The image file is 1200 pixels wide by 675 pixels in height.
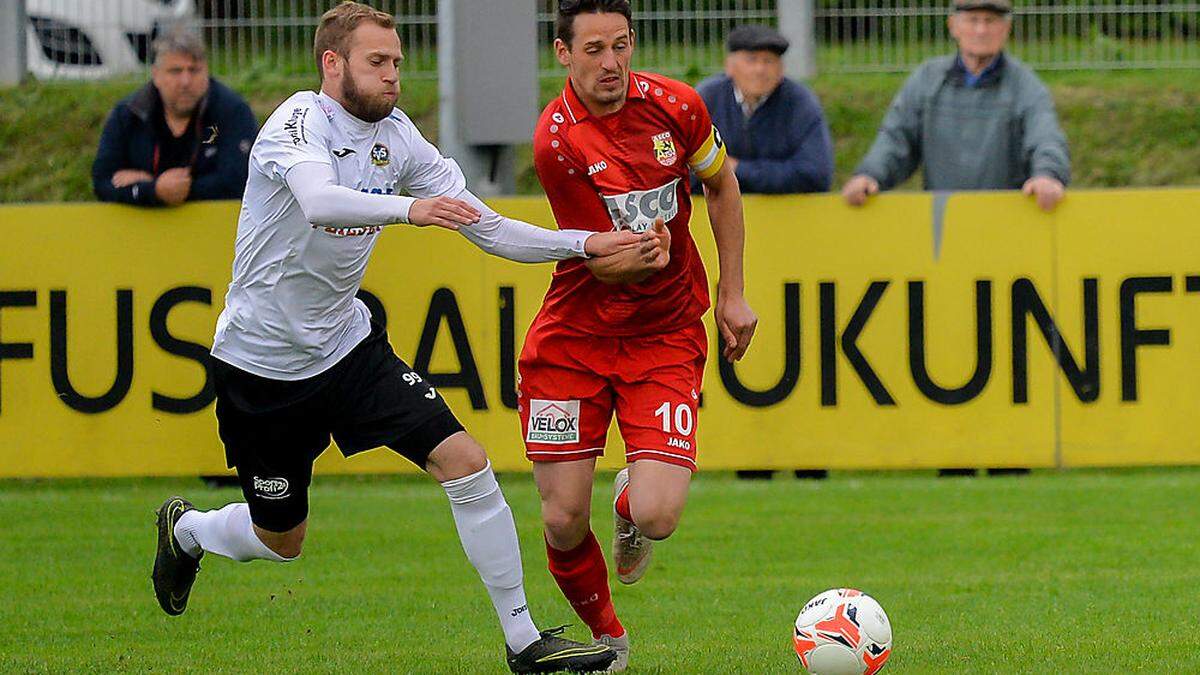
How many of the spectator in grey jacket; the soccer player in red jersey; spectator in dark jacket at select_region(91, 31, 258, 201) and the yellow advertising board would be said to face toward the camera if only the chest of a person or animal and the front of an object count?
4

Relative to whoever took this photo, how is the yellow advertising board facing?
facing the viewer

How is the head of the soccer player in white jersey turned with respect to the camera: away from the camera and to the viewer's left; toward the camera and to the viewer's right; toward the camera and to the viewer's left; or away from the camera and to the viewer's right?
toward the camera and to the viewer's right

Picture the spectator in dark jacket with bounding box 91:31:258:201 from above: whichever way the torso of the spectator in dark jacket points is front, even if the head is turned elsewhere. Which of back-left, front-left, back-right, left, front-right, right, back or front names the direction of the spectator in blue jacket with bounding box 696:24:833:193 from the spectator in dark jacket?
left

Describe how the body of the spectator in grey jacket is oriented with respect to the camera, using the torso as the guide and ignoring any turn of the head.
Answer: toward the camera

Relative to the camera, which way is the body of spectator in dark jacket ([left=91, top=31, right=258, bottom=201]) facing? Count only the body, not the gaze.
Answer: toward the camera

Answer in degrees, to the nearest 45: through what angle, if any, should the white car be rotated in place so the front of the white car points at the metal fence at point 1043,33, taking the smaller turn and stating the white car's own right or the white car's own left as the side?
approximately 135° to the white car's own left

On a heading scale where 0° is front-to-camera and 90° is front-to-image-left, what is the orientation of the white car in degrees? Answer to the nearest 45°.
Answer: approximately 45°

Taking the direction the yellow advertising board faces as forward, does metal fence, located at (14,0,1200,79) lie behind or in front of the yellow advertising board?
behind

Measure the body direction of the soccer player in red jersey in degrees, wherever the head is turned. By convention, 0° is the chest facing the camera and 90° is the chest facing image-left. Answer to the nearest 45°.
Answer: approximately 0°

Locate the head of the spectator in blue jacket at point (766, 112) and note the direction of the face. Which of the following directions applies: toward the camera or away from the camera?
toward the camera

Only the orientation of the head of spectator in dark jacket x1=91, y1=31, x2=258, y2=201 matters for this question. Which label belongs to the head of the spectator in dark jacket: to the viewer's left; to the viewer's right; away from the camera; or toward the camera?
toward the camera

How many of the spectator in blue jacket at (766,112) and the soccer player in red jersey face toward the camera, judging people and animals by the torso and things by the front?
2

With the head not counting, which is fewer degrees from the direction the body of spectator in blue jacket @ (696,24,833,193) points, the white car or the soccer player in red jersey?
the soccer player in red jersey
